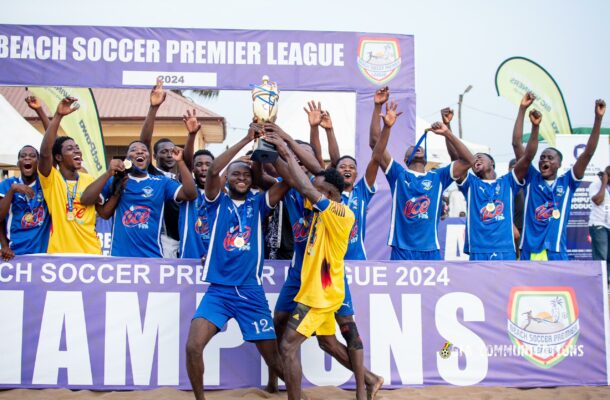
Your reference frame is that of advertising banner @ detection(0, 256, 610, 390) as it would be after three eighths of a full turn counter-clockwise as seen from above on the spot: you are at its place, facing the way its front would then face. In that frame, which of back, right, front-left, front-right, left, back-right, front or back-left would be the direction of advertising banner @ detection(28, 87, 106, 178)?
left

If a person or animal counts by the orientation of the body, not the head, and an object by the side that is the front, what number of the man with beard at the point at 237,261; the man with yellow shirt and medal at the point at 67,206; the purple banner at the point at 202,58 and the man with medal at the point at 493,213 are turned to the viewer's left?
0

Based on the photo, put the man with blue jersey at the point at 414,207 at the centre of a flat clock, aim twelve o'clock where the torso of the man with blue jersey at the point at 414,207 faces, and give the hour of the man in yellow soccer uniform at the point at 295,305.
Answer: the man in yellow soccer uniform at the point at 295,305 is roughly at 1 o'clock from the man with blue jersey at the point at 414,207.

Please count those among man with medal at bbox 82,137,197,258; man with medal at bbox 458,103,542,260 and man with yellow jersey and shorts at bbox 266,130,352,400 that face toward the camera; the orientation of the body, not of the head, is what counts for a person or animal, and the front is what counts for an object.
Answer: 2

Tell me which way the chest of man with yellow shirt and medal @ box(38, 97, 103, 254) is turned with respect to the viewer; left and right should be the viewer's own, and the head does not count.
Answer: facing the viewer and to the right of the viewer

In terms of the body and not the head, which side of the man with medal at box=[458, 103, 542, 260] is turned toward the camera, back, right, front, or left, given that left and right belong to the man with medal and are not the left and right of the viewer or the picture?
front

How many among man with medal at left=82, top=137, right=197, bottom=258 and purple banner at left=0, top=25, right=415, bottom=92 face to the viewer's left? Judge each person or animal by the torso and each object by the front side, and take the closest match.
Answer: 0

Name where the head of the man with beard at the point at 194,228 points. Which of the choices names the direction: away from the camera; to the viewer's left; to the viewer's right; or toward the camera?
toward the camera

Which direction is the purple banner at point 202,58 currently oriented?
toward the camera

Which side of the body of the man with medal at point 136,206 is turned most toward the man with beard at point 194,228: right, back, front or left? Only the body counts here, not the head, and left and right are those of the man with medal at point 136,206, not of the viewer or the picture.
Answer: left

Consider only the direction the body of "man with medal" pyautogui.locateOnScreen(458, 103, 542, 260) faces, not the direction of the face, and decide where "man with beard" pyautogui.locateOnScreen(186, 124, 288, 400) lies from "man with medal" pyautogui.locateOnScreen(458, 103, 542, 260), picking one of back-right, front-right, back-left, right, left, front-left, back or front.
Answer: front-right

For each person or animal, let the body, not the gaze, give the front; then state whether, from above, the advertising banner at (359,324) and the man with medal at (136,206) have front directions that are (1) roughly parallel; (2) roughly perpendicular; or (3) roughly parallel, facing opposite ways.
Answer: roughly parallel

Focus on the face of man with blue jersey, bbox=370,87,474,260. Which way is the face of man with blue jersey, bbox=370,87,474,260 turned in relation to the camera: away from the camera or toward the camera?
toward the camera

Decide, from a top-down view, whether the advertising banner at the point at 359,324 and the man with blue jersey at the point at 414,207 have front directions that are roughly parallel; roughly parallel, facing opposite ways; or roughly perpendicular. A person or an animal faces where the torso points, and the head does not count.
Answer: roughly parallel
